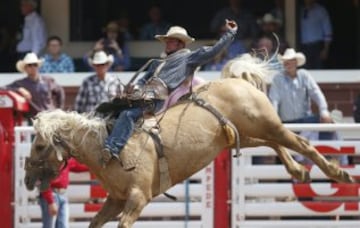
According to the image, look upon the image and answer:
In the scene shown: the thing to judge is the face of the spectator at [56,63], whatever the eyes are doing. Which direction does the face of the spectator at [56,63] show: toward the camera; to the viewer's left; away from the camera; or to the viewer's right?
toward the camera

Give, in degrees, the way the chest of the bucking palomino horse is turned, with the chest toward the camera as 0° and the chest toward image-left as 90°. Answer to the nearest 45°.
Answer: approximately 90°

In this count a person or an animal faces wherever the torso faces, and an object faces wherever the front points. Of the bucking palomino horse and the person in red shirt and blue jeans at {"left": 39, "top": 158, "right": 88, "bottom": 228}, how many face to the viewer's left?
1

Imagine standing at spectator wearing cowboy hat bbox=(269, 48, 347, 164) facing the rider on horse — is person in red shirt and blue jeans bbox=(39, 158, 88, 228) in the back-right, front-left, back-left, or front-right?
front-right

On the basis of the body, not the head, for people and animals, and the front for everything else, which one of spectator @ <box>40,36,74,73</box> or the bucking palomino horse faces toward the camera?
the spectator

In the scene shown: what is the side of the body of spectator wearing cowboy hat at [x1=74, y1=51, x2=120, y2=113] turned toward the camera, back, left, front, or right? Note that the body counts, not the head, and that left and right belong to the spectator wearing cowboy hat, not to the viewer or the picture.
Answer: front

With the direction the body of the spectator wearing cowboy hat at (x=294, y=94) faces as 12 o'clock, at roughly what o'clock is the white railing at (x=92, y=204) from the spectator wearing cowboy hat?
The white railing is roughly at 2 o'clock from the spectator wearing cowboy hat.

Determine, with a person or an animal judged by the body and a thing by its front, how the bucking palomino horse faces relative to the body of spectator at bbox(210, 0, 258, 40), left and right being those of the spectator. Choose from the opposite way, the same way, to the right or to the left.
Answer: to the right

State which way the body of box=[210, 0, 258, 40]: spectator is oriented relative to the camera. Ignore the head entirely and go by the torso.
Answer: toward the camera

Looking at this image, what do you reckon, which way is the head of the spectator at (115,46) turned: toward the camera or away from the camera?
toward the camera

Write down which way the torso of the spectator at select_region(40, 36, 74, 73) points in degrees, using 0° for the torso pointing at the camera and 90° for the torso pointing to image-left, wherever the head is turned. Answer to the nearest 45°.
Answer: approximately 0°

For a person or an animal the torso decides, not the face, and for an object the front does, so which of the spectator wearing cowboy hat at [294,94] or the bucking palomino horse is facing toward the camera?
the spectator wearing cowboy hat

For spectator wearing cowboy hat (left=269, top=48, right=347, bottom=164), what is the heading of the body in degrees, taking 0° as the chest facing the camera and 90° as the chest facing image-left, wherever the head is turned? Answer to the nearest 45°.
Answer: approximately 0°

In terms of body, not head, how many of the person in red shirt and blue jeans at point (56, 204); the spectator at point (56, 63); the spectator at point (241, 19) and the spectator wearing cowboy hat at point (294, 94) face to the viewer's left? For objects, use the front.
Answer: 0

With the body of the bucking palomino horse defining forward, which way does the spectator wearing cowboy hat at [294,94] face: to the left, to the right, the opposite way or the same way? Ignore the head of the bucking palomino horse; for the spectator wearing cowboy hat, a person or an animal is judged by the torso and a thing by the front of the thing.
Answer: to the left

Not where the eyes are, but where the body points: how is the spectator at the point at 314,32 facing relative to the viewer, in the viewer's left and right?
facing the viewer and to the left of the viewer
